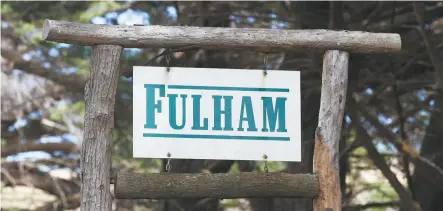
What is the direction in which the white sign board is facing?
toward the camera
